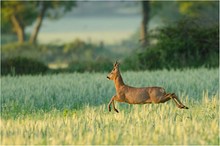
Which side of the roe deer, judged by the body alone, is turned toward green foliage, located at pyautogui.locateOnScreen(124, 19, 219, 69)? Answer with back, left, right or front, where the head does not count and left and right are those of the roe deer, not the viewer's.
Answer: right

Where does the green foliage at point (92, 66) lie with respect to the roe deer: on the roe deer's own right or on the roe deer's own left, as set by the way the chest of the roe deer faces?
on the roe deer's own right

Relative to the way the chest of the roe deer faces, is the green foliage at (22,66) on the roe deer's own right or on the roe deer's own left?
on the roe deer's own right

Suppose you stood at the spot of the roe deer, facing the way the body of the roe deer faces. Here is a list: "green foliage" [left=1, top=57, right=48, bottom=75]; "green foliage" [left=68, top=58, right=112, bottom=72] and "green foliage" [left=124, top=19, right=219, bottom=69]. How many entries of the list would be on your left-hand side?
0

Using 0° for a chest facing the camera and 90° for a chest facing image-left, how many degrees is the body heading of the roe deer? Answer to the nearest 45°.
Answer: approximately 90°

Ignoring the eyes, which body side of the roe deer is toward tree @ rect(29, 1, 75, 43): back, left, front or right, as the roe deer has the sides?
right

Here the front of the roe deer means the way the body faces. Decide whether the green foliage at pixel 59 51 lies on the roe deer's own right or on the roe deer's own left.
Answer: on the roe deer's own right
